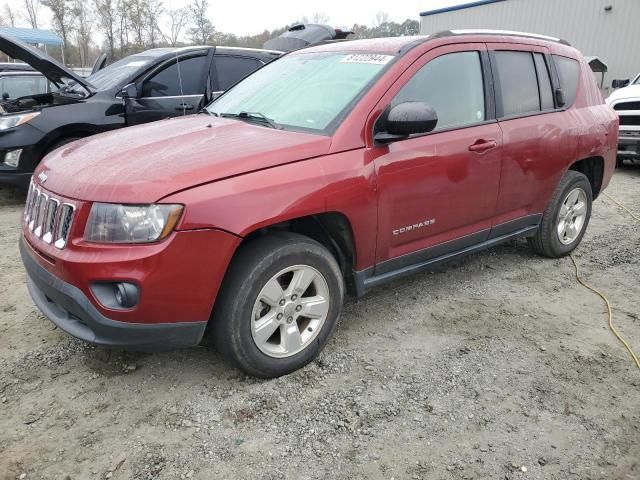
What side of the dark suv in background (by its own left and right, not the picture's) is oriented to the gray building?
back

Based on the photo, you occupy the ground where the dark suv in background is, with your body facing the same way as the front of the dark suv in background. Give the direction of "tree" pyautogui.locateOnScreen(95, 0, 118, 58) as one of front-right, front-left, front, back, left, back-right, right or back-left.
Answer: back-right

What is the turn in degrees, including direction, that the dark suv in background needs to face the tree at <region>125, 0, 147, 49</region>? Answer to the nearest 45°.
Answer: approximately 135° to its right

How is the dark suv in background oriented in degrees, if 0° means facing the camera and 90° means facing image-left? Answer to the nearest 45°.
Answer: approximately 45°

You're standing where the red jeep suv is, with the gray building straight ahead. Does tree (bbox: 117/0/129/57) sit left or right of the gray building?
left

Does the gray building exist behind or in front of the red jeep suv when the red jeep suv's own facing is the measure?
behind

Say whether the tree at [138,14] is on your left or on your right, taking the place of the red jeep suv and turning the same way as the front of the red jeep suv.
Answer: on your right
